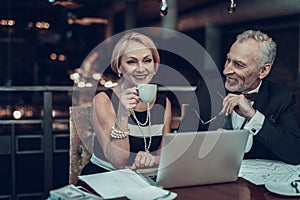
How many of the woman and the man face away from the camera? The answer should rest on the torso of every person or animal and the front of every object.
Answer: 0

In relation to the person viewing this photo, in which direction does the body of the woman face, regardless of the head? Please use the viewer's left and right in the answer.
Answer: facing the viewer and to the right of the viewer

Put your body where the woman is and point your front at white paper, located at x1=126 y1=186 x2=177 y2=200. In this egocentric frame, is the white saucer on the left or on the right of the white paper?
left

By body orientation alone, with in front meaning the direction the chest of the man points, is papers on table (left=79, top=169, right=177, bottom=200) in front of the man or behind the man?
in front

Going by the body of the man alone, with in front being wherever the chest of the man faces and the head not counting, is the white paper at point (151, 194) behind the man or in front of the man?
in front

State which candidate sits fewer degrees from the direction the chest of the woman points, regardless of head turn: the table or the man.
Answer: the table

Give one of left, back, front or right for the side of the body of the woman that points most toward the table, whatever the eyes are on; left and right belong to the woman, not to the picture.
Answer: front

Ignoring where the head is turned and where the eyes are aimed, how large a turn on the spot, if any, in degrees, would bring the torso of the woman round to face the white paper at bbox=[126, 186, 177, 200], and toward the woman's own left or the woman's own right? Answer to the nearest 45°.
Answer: approximately 45° to the woman's own right

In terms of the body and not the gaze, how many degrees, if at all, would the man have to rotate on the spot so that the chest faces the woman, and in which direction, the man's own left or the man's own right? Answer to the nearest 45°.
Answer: approximately 45° to the man's own right

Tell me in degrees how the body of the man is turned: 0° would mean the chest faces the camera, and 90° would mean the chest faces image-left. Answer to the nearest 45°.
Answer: approximately 45°
